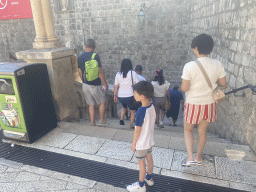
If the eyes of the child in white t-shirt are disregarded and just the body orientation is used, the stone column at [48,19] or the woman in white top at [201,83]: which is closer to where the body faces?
the stone column

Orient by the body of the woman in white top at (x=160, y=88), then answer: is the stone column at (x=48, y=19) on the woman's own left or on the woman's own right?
on the woman's own left

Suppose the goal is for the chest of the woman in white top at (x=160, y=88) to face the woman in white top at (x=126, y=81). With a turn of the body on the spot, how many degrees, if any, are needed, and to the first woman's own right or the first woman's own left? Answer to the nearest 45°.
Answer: approximately 135° to the first woman's own left

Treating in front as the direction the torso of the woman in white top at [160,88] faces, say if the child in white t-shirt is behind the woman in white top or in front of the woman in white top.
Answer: behind

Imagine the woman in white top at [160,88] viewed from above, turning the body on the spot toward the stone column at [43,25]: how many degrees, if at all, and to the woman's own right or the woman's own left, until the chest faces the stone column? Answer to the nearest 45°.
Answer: approximately 90° to the woman's own left

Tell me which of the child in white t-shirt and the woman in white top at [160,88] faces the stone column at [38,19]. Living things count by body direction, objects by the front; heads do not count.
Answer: the child in white t-shirt

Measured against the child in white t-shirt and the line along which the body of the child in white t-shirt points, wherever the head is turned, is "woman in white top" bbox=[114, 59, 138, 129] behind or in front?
in front

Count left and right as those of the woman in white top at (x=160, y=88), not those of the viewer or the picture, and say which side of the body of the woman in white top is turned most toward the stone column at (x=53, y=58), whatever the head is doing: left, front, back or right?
left

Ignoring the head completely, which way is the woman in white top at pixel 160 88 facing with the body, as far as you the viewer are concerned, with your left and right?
facing away from the viewer

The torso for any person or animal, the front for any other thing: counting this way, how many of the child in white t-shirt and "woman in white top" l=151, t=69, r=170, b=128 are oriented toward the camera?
0

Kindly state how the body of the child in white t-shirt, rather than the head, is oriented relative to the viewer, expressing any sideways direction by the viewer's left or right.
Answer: facing away from the viewer and to the left of the viewer

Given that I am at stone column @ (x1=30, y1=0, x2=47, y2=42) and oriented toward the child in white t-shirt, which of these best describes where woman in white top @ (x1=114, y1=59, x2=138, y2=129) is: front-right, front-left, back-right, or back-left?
front-left

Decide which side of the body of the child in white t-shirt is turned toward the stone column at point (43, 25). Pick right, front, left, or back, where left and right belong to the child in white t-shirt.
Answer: front

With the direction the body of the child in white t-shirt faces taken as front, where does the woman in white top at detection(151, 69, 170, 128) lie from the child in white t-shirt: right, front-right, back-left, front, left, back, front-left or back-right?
front-right
